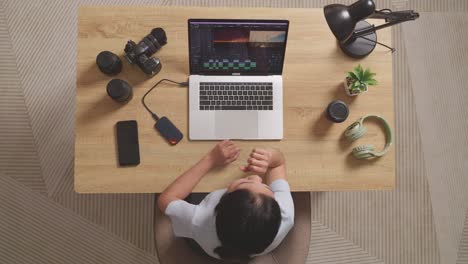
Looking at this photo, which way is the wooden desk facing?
toward the camera

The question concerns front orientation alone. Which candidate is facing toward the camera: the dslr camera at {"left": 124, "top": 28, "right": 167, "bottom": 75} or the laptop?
the laptop

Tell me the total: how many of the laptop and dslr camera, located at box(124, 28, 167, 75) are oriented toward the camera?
1

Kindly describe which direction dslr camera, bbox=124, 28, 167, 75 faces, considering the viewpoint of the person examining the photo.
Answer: facing away from the viewer and to the right of the viewer

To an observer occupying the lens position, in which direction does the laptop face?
facing the viewer
